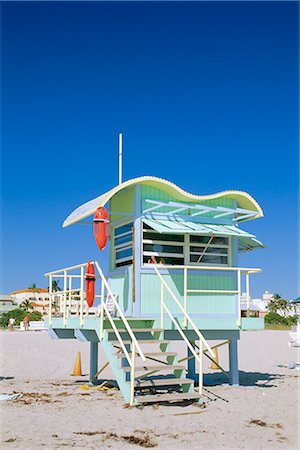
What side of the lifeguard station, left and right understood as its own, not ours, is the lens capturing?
front
